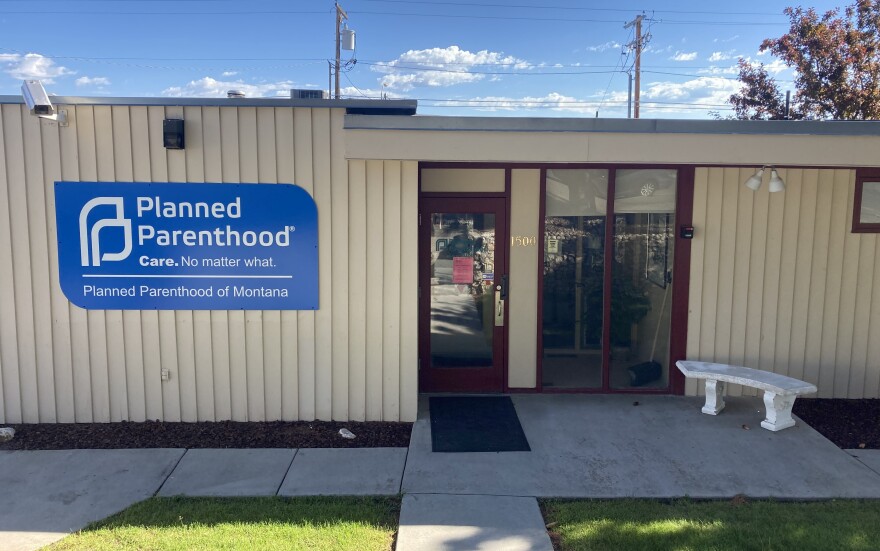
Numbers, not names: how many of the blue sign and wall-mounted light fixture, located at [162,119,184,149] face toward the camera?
2

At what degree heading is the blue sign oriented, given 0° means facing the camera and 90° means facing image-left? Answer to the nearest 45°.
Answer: approximately 0°
